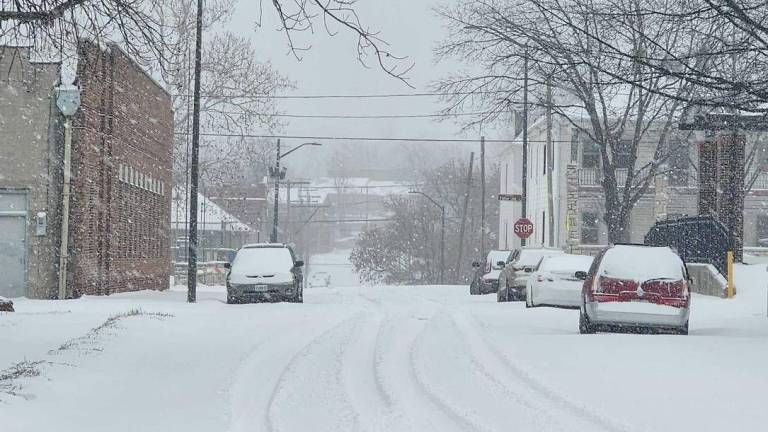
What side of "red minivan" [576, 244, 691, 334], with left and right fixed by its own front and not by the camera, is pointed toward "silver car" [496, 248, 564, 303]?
front

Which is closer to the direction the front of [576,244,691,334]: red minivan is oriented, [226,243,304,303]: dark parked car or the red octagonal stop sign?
the red octagonal stop sign

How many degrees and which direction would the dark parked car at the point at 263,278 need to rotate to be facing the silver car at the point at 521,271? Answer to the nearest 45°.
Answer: approximately 90° to its left

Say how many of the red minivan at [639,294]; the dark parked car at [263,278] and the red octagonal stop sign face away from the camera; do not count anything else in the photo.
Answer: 1

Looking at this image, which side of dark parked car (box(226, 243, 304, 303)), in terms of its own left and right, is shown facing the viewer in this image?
front

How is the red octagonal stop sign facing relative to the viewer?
toward the camera

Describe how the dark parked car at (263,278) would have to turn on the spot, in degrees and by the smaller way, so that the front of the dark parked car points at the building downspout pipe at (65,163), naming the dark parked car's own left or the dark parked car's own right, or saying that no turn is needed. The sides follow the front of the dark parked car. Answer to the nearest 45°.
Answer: approximately 90° to the dark parked car's own right

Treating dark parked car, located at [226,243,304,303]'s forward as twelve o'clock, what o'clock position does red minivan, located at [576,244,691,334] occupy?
The red minivan is roughly at 11 o'clock from the dark parked car.

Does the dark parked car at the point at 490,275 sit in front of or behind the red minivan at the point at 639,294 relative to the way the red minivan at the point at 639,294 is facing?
in front

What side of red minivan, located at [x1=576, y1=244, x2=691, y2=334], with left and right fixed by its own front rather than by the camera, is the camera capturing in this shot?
back

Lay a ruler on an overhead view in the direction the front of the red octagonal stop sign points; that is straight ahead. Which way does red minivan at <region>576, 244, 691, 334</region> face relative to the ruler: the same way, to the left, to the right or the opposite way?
the opposite way

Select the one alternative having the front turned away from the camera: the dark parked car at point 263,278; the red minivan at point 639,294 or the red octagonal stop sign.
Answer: the red minivan
